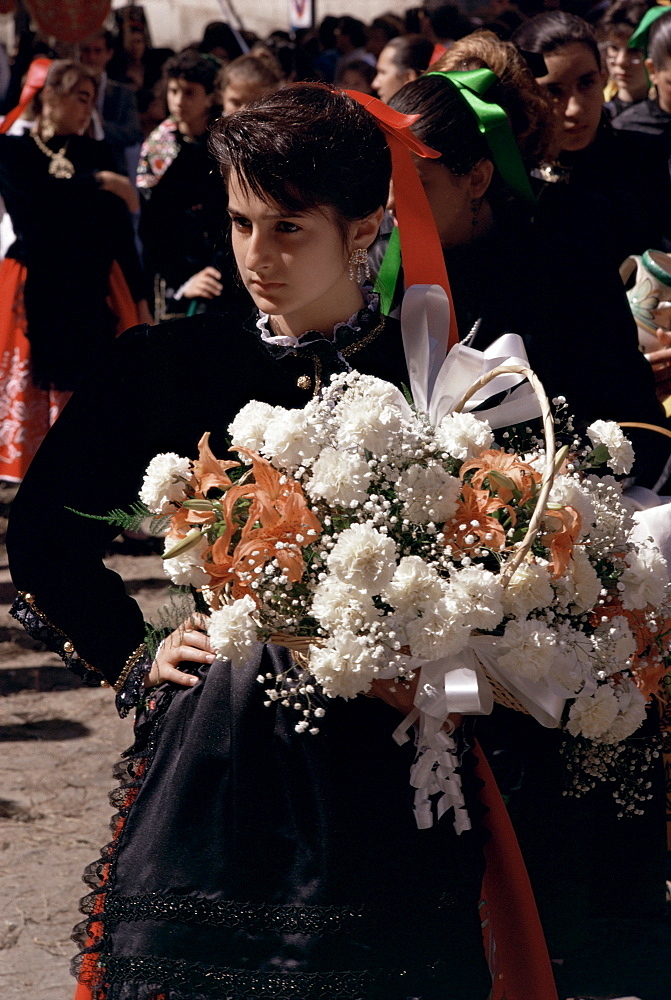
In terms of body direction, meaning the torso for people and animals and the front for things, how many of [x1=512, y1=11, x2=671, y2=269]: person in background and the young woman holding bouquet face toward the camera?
2

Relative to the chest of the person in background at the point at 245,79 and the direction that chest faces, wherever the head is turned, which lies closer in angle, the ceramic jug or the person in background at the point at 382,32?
the ceramic jug

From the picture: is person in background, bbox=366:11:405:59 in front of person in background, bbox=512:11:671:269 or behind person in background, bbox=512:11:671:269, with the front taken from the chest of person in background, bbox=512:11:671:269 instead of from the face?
behind

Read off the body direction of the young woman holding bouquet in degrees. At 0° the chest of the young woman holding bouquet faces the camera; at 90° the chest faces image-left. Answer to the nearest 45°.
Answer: approximately 0°

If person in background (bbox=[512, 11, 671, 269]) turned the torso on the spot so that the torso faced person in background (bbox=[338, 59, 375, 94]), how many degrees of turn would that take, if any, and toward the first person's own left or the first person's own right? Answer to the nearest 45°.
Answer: approximately 180°

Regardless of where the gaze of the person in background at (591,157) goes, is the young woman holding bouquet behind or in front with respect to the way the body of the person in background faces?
in front

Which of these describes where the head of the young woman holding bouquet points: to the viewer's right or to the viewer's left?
to the viewer's left

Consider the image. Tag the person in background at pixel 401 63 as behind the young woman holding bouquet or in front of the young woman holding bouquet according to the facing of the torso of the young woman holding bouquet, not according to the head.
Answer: behind

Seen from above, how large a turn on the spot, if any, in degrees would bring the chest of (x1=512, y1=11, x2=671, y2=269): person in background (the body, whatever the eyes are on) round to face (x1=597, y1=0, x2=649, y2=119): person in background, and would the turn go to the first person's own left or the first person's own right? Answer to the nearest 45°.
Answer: approximately 180°

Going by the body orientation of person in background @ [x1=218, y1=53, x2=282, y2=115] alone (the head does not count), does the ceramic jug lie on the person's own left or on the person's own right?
on the person's own left
